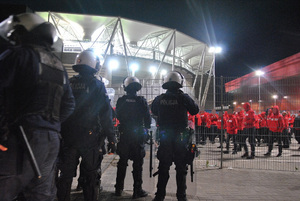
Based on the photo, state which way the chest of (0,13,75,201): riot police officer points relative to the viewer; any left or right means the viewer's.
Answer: facing away from the viewer and to the left of the viewer

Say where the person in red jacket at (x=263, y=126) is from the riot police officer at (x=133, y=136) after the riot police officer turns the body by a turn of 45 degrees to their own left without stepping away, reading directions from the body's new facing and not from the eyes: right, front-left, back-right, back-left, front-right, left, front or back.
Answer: right

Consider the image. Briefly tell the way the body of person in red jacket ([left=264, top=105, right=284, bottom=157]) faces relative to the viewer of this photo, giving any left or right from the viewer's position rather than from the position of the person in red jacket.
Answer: facing the viewer and to the left of the viewer

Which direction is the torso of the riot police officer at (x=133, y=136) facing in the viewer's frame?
away from the camera

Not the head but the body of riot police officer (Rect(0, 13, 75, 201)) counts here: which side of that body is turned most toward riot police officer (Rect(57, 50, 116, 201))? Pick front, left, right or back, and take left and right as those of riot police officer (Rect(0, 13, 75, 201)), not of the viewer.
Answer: right

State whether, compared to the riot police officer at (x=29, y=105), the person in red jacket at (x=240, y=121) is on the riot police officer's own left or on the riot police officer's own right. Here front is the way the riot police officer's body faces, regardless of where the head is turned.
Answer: on the riot police officer's own right

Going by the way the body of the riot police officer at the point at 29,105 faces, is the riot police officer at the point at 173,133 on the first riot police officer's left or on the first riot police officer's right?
on the first riot police officer's right

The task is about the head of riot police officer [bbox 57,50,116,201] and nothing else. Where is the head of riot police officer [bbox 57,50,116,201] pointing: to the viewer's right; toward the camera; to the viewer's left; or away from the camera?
away from the camera

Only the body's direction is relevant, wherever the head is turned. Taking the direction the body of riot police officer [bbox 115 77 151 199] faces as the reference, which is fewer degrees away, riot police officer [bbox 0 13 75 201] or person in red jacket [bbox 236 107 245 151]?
the person in red jacket

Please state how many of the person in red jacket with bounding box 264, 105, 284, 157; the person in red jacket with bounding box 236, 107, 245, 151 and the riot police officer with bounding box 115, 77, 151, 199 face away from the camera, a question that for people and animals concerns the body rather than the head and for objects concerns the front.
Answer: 1
